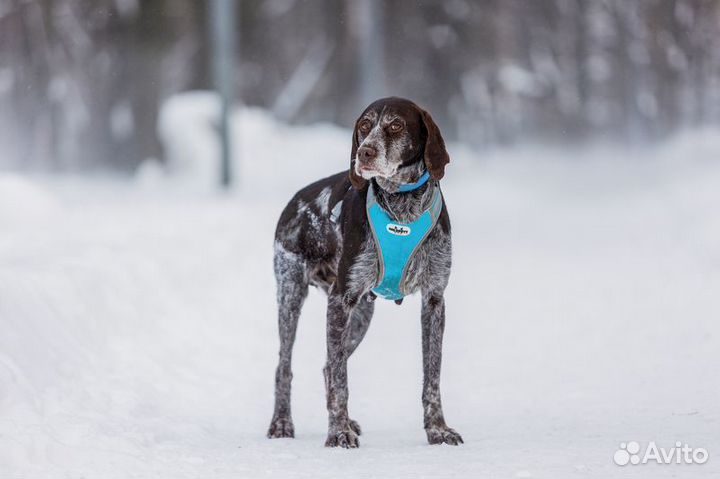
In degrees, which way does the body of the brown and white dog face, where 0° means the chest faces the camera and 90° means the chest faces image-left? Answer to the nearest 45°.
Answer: approximately 315°

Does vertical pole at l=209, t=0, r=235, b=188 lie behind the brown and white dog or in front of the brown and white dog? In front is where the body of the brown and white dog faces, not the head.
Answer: behind

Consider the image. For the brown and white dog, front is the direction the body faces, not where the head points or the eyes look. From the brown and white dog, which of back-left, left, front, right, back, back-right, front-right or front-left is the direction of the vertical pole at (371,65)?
back-left

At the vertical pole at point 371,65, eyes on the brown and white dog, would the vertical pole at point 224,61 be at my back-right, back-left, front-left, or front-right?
front-right
